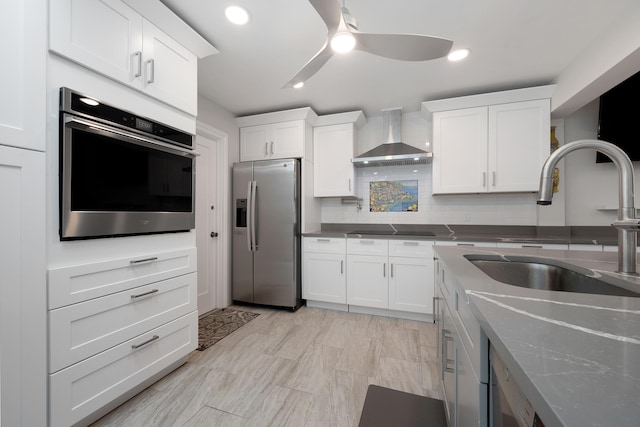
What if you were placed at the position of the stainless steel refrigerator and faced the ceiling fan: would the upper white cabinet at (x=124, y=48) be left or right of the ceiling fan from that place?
right

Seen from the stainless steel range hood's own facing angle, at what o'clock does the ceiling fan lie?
The ceiling fan is roughly at 12 o'clock from the stainless steel range hood.

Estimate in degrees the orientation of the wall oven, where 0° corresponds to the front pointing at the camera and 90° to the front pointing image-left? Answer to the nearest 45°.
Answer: approximately 315°

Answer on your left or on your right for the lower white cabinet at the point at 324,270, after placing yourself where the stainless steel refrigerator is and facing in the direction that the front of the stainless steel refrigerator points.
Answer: on your left

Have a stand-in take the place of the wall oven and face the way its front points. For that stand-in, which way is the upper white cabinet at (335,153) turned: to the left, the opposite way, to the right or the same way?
to the right

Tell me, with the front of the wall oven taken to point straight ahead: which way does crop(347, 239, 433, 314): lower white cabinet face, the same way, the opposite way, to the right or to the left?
to the right
